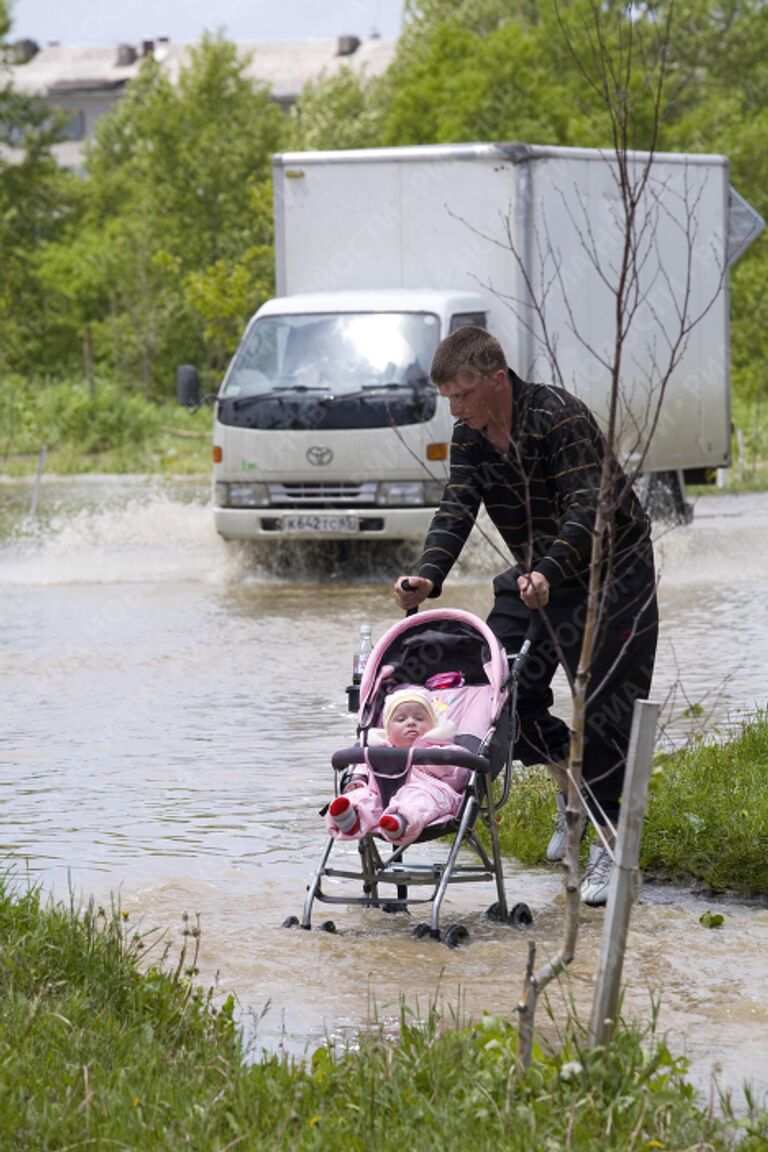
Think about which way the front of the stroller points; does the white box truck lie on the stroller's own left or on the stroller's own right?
on the stroller's own right

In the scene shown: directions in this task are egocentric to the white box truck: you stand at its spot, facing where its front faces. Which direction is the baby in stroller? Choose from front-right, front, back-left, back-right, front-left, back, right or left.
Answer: front-left

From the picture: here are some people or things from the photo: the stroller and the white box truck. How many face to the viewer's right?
0

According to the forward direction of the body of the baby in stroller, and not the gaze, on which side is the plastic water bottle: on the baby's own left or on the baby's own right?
on the baby's own right

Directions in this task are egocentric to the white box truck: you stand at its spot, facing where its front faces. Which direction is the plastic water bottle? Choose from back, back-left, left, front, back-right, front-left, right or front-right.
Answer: front-left

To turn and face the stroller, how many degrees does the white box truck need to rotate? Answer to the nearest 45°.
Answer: approximately 45° to its left

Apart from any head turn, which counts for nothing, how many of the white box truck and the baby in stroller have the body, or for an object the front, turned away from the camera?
0

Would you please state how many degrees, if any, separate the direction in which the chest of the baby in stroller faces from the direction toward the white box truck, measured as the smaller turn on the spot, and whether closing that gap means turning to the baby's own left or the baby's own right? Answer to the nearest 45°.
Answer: approximately 135° to the baby's own right

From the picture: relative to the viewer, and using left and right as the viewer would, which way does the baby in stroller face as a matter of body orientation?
facing the viewer and to the left of the viewer
